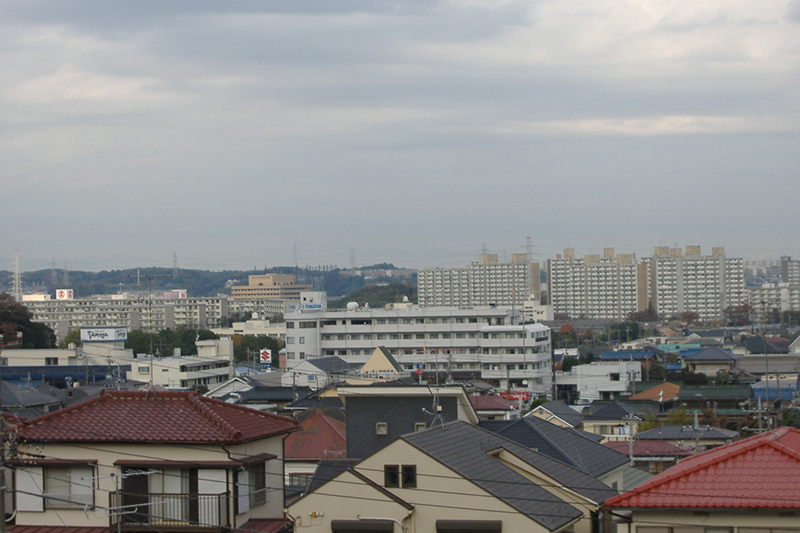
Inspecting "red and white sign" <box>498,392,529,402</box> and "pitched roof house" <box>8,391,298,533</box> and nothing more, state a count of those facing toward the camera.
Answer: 2

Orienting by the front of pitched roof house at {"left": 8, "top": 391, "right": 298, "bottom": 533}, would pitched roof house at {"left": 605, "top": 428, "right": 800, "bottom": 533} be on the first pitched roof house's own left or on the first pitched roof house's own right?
on the first pitched roof house's own left

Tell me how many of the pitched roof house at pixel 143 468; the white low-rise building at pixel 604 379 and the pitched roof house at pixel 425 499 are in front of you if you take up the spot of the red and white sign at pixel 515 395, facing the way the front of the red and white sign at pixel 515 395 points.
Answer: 2

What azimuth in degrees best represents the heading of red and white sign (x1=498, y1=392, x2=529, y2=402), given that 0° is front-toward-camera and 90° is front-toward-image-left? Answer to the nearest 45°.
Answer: approximately 0°

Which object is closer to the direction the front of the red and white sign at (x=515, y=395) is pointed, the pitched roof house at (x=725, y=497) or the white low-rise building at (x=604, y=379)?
the pitched roof house

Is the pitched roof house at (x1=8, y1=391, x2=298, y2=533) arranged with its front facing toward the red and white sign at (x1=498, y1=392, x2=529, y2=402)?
no

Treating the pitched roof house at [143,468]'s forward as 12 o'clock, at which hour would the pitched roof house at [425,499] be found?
the pitched roof house at [425,499] is roughly at 10 o'clock from the pitched roof house at [143,468].

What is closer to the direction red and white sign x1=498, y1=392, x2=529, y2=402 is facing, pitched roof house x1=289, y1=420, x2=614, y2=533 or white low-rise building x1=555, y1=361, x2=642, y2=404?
the pitched roof house

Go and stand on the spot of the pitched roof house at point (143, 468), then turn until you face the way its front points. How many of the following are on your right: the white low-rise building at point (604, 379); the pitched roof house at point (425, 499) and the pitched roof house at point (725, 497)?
0

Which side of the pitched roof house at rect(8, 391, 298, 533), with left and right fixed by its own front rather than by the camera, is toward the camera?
front

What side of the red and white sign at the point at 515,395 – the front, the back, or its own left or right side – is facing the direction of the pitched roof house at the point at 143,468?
front

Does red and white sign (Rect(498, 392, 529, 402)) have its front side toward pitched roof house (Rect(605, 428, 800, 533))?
yes

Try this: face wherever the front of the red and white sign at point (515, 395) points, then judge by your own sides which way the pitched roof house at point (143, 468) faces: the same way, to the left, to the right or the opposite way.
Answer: the same way

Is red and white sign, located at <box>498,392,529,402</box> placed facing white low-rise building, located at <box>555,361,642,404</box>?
no

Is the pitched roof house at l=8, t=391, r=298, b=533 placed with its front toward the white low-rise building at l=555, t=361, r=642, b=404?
no
